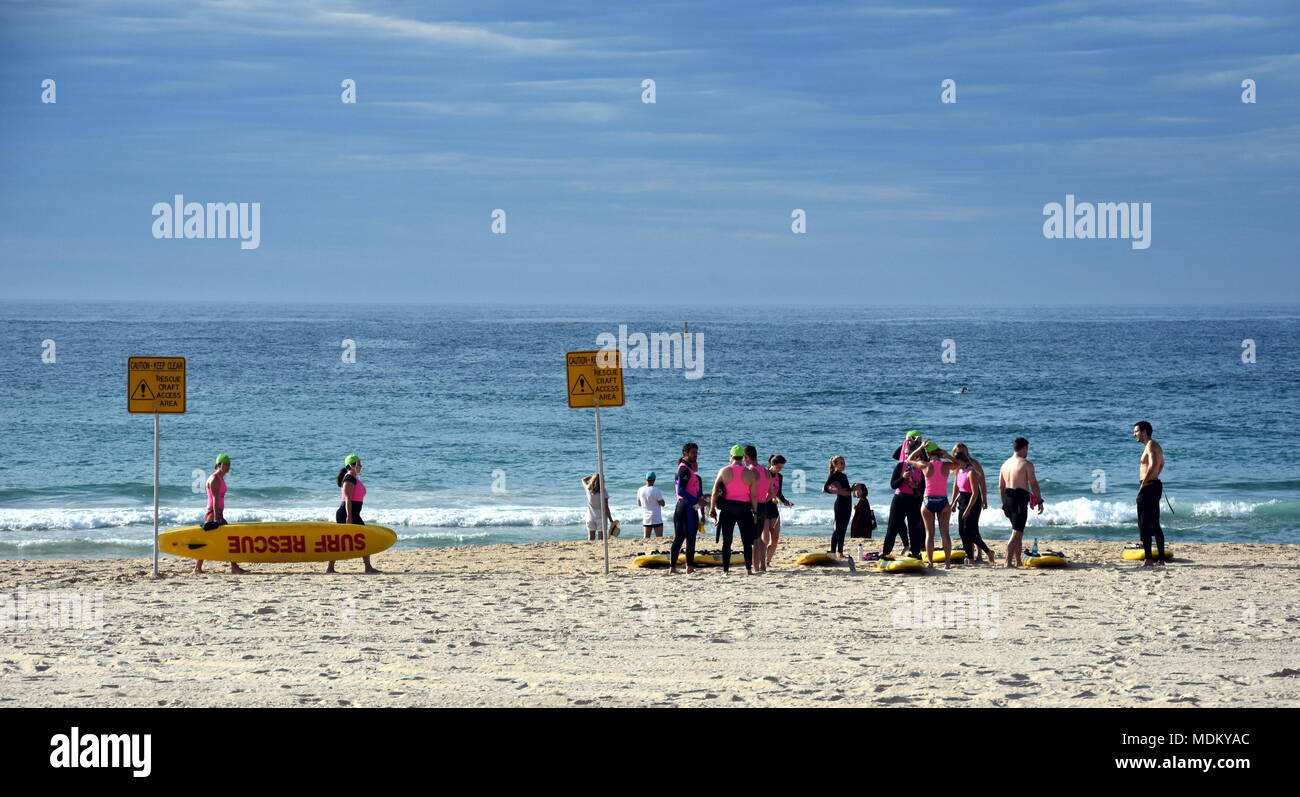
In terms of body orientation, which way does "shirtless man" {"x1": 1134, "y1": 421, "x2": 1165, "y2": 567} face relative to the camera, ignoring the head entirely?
to the viewer's left

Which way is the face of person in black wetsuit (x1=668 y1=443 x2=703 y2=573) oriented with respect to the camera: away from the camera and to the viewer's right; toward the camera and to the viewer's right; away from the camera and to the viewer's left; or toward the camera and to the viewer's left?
toward the camera and to the viewer's right

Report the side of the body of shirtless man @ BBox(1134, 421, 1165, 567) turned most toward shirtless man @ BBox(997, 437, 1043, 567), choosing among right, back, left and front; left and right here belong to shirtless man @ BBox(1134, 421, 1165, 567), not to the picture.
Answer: front

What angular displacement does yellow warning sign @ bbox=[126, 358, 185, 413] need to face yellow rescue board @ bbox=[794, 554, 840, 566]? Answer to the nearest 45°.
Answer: approximately 90° to its left

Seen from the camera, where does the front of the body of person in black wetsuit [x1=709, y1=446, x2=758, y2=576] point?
away from the camera

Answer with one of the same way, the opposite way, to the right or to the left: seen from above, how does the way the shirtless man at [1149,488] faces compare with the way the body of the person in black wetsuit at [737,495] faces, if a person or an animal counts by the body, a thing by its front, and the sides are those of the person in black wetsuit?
to the left

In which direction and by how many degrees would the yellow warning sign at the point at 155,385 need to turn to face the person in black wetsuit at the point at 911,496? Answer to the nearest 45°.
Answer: approximately 90° to its left
